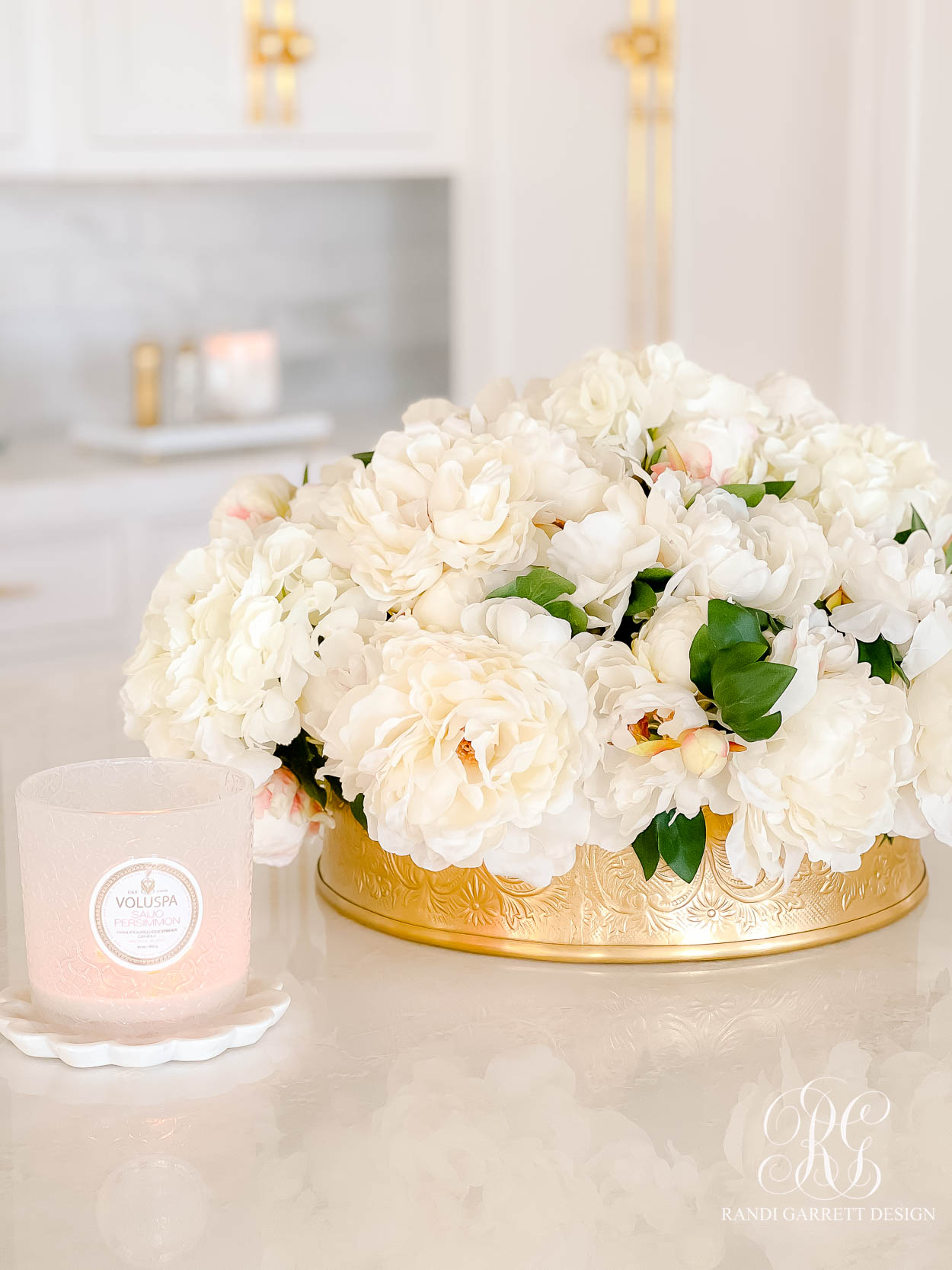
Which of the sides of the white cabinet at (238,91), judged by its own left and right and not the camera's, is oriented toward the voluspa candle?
front

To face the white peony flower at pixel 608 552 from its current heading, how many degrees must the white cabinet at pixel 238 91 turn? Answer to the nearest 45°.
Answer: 0° — it already faces it

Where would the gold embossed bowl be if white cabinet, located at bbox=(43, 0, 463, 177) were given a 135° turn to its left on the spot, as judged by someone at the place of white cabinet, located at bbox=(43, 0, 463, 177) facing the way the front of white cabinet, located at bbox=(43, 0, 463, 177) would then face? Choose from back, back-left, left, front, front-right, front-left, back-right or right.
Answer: back-right

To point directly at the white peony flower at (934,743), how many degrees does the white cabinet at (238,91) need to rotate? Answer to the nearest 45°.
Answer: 0° — it already faces it

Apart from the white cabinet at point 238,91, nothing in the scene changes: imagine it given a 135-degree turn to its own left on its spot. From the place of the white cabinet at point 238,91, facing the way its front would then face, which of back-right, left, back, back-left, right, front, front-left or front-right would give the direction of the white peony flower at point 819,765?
back-right

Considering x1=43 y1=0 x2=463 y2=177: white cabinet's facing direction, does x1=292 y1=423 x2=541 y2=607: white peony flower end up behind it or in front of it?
in front

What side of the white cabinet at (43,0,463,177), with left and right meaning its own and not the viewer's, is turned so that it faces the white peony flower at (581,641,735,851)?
front

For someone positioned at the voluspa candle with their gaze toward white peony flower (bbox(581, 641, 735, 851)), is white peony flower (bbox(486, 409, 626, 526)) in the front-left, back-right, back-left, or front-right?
front-left

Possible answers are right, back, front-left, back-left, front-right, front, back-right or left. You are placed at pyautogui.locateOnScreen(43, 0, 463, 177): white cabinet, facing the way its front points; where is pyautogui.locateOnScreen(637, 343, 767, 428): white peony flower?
front

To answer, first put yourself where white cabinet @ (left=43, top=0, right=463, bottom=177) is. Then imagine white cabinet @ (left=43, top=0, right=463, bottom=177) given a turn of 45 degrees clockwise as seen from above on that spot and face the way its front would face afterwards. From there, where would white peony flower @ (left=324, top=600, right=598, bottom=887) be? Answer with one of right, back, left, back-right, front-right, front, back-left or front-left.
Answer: front-left

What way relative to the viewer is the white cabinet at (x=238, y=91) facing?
toward the camera

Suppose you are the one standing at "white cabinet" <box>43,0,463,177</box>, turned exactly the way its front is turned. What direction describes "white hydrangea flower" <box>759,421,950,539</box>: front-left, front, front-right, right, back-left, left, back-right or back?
front
